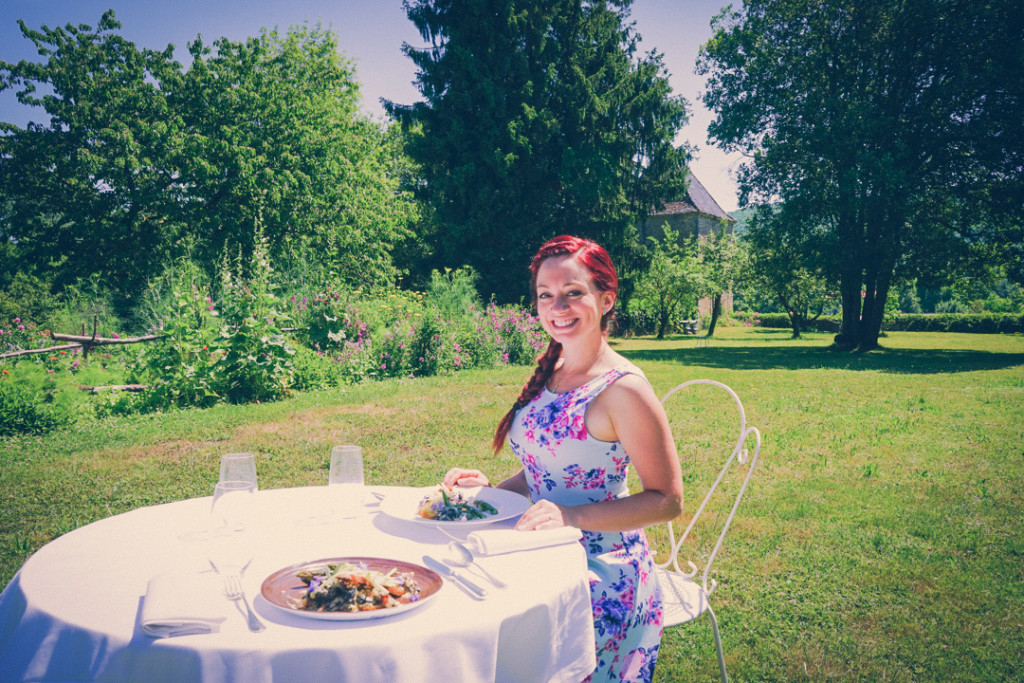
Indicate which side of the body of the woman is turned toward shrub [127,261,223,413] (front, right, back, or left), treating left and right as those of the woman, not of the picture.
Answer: right

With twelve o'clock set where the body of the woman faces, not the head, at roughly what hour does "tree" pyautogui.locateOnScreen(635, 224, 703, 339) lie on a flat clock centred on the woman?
The tree is roughly at 5 o'clock from the woman.

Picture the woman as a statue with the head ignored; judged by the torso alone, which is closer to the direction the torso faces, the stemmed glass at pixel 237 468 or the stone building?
the stemmed glass

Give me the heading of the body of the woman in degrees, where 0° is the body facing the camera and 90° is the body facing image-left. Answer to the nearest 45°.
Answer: approximately 45°

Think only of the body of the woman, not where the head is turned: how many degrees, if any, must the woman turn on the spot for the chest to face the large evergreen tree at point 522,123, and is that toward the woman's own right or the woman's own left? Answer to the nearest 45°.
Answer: approximately 135° to the woman's own right

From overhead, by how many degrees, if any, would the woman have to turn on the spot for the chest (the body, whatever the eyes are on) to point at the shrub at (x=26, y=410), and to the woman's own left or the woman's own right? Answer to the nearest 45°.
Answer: approximately 90° to the woman's own right

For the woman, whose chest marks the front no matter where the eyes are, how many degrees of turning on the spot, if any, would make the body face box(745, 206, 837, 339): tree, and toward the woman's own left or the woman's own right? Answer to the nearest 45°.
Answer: approximately 135° to the woman's own right

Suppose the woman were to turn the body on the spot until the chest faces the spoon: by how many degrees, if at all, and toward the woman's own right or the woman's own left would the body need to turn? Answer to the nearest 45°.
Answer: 0° — they already face it

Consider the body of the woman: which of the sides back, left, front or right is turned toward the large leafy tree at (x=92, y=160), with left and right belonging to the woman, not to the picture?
right

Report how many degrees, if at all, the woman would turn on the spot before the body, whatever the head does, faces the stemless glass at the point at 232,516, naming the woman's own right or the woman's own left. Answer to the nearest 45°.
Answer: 0° — they already face it

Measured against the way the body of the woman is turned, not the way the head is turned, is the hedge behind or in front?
behind
